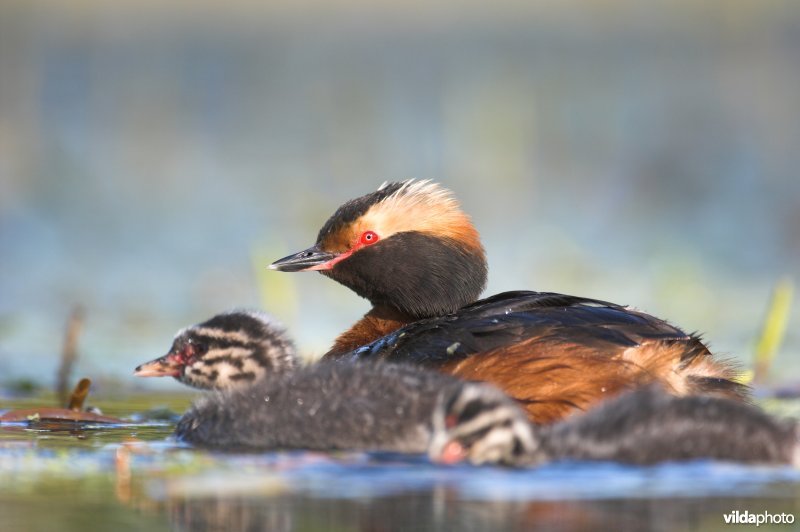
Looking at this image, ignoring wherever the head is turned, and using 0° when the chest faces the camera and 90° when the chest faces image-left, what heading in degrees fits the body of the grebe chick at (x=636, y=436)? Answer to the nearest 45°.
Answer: approximately 90°

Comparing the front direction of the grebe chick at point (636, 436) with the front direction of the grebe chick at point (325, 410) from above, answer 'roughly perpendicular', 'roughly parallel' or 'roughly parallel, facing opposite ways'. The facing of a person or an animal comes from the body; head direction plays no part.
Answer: roughly parallel

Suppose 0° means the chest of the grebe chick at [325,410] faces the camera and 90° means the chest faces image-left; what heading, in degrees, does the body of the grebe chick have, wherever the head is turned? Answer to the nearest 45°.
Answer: approximately 90°

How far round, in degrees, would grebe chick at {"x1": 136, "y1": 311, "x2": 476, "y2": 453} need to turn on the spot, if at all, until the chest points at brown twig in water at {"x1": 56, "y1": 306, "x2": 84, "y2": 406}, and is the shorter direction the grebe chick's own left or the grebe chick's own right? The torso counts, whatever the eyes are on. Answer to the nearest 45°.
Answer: approximately 45° to the grebe chick's own right

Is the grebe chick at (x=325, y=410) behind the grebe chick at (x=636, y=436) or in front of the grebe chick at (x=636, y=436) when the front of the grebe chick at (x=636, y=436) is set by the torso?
in front

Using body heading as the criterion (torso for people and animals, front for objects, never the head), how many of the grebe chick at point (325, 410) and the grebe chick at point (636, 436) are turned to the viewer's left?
2

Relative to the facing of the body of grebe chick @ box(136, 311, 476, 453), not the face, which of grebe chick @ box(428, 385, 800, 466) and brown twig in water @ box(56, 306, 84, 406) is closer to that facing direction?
the brown twig in water

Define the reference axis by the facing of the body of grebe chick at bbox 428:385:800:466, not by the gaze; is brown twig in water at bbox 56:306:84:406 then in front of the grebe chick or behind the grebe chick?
in front
